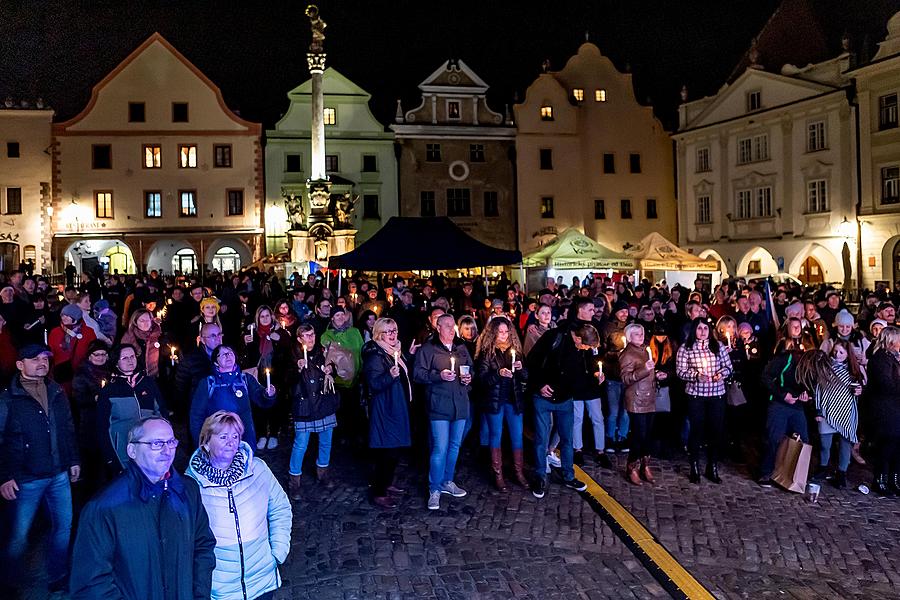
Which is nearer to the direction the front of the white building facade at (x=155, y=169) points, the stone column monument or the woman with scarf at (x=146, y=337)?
the woman with scarf

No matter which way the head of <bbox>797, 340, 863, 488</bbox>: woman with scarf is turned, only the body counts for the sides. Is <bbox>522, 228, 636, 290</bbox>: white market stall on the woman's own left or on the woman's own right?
on the woman's own right

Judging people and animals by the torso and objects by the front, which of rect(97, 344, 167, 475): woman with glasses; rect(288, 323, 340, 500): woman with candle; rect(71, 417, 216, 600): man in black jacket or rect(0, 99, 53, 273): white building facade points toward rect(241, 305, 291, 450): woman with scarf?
the white building facade

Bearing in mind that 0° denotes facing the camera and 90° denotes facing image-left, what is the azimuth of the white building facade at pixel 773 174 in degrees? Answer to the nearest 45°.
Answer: approximately 45°

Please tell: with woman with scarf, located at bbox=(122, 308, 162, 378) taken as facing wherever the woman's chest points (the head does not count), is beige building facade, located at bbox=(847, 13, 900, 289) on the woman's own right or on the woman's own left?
on the woman's own left

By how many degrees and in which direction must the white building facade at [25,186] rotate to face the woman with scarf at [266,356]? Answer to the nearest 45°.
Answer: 0° — it already faces them

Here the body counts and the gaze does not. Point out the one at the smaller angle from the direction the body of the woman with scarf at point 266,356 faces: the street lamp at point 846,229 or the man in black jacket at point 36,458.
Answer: the man in black jacket
